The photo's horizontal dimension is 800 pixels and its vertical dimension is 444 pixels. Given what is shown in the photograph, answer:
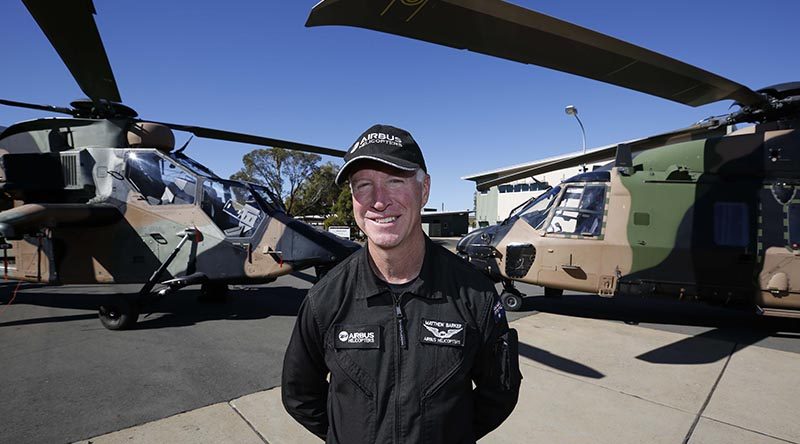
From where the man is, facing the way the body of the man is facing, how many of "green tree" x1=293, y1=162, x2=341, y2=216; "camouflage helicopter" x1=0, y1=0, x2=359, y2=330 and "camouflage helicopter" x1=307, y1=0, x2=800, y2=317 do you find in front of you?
0

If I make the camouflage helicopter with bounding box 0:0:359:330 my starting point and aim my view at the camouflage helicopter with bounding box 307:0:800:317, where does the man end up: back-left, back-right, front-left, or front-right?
front-right

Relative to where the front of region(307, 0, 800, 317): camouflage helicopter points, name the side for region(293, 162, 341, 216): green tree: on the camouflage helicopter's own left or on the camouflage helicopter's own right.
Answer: on the camouflage helicopter's own right

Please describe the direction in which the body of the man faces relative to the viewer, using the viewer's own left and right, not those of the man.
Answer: facing the viewer

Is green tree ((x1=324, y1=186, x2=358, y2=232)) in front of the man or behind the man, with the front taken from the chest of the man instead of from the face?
behind

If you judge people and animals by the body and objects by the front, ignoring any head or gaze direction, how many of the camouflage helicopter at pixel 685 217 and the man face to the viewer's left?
1

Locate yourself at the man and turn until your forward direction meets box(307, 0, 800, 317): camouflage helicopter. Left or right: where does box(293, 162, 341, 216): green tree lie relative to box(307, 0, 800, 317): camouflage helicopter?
left

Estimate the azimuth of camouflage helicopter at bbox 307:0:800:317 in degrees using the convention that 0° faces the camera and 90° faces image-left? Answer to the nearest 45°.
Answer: approximately 90°

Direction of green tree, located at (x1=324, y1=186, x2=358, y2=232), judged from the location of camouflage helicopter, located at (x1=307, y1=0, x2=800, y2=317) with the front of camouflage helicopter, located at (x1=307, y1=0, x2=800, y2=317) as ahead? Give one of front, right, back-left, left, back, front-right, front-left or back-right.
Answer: front-right

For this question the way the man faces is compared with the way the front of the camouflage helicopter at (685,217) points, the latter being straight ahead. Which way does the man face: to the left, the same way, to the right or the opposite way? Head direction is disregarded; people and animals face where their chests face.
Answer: to the left

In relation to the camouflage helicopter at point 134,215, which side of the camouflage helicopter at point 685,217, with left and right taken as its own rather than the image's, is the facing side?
front

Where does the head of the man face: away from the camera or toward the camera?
toward the camera

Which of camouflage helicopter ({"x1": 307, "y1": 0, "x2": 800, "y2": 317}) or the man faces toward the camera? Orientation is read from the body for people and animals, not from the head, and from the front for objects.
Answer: the man
